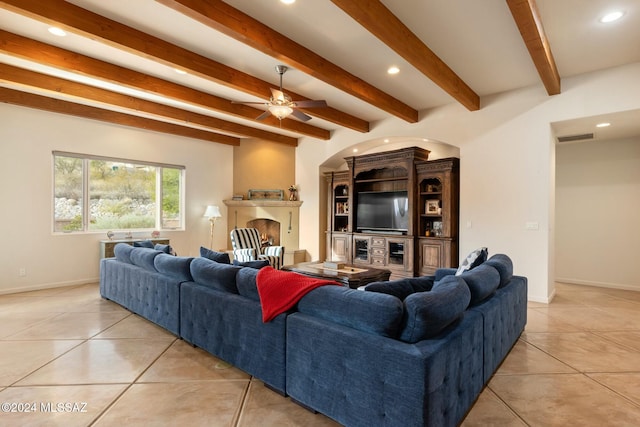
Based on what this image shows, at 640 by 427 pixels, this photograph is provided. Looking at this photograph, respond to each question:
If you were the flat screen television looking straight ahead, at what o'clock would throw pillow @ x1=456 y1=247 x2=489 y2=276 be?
The throw pillow is roughly at 10 o'clock from the flat screen television.

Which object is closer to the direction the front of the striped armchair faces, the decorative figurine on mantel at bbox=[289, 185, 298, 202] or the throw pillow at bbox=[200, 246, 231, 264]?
the throw pillow

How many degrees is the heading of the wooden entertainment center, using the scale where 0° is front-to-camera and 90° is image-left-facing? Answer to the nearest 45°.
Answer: approximately 45°

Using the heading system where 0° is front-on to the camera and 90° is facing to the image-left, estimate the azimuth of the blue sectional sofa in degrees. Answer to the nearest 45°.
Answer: approximately 225°

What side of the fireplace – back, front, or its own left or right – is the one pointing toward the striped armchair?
front

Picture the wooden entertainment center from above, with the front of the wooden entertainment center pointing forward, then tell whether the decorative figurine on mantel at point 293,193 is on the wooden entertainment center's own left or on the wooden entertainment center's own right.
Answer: on the wooden entertainment center's own right

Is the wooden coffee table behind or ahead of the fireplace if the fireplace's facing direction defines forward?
ahead

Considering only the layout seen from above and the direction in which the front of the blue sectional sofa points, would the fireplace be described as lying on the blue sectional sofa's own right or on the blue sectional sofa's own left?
on the blue sectional sofa's own left

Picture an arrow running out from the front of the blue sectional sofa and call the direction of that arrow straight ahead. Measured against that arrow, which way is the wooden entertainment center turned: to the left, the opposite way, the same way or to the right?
the opposite way
